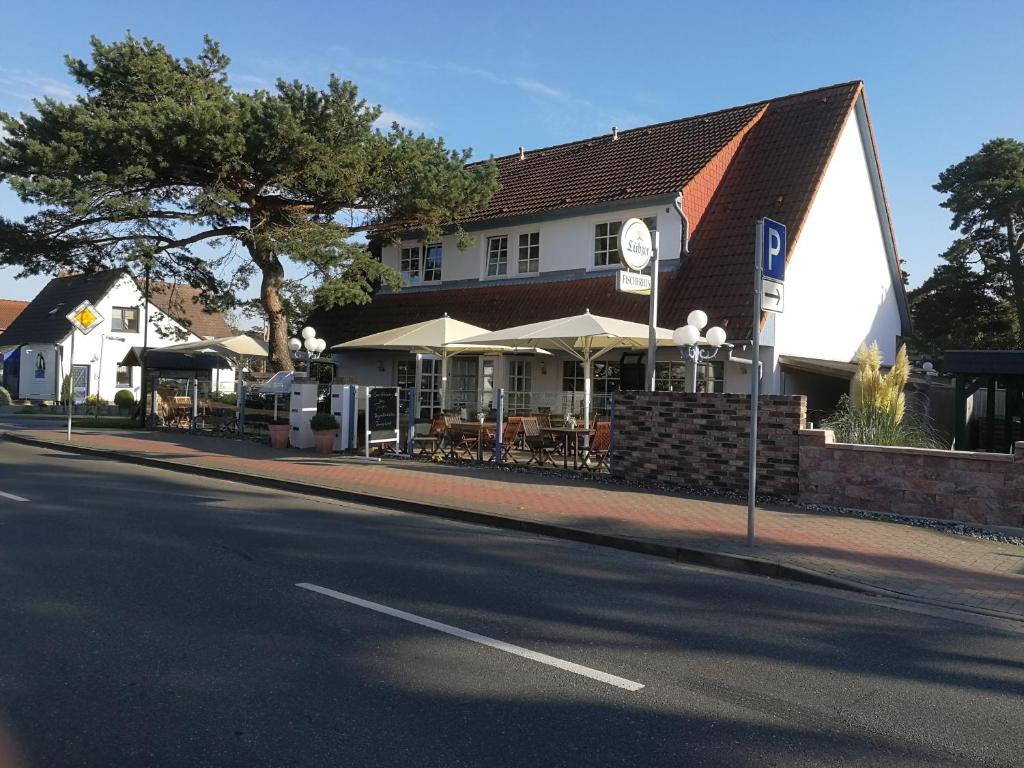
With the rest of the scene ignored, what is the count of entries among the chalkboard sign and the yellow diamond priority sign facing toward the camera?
2

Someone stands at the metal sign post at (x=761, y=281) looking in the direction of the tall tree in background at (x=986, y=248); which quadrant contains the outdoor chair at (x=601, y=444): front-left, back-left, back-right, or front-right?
front-left

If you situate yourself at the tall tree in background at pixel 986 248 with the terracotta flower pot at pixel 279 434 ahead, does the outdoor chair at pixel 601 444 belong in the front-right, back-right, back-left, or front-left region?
front-left

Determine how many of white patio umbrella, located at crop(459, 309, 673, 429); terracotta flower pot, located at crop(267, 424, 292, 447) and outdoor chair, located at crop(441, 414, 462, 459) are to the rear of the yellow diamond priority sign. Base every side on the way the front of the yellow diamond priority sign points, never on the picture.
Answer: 0

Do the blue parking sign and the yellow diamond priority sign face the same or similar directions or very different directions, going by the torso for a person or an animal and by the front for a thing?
same or similar directions

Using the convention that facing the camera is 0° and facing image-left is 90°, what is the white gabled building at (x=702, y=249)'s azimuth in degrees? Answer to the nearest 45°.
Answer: approximately 45°

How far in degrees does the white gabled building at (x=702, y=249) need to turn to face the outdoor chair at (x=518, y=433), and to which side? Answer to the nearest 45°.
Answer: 0° — it already faces it

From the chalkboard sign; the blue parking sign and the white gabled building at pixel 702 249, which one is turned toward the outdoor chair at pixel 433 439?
the white gabled building

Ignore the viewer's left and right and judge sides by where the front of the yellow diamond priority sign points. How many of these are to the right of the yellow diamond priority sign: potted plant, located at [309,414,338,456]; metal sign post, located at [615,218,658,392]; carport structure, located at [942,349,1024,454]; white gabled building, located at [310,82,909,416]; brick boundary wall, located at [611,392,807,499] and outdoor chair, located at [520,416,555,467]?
0

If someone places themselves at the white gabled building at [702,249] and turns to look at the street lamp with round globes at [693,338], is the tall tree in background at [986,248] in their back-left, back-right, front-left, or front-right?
back-left

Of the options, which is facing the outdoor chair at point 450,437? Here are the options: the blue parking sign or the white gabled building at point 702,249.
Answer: the white gabled building

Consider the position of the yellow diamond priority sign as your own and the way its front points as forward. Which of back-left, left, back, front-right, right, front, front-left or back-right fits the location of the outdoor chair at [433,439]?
front-left

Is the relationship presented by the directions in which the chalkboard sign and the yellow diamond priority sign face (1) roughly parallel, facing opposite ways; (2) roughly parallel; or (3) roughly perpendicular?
roughly parallel

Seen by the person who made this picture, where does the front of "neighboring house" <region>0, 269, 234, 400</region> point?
facing the viewer and to the right of the viewer

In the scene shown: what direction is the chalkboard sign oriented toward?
toward the camera
